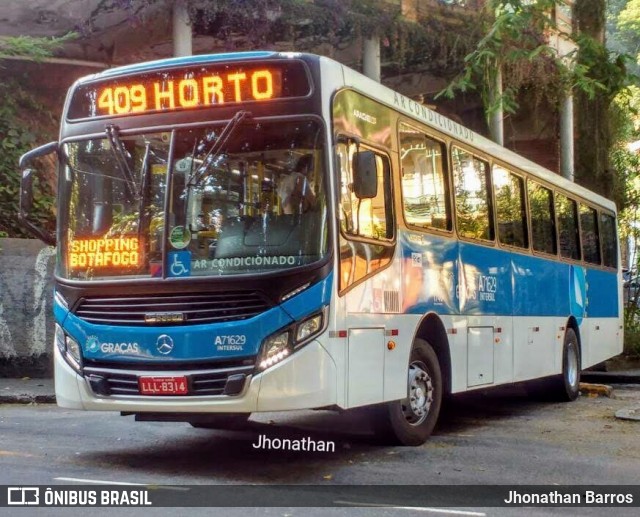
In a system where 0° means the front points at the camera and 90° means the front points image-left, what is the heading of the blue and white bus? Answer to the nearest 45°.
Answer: approximately 45°

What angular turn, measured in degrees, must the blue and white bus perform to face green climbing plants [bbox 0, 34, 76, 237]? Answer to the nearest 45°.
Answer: approximately 90° to its right

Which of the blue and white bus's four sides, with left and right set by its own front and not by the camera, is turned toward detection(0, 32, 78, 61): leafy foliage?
right
